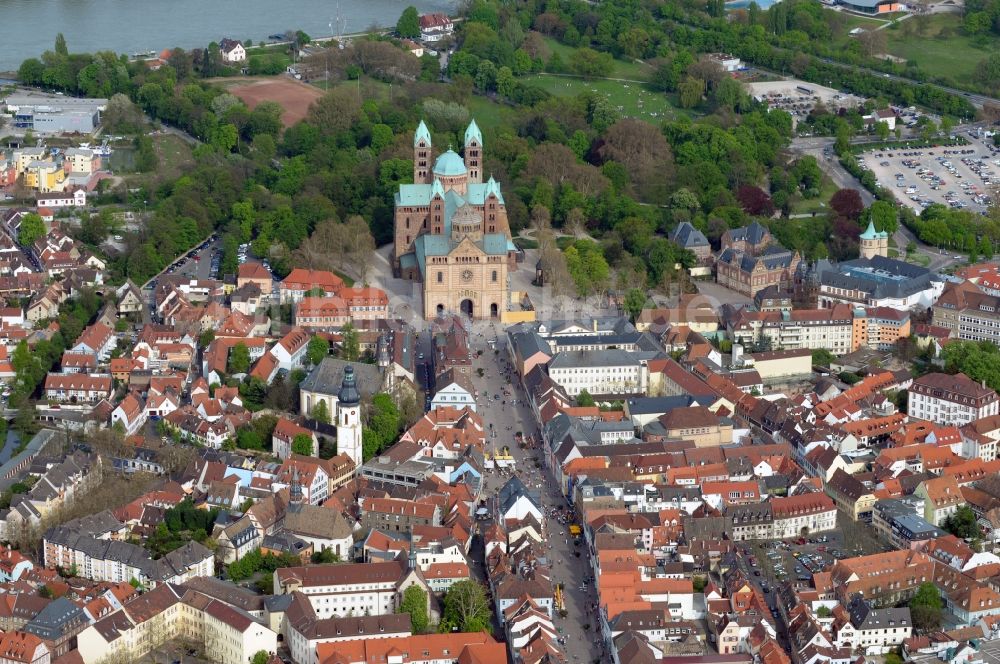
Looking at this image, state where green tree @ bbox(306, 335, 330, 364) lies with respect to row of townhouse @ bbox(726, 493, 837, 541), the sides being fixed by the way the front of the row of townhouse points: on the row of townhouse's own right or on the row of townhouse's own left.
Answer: on the row of townhouse's own right

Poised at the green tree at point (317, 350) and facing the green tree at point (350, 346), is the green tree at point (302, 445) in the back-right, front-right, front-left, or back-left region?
back-right

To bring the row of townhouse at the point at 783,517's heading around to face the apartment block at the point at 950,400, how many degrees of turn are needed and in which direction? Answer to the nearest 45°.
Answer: approximately 135° to its left

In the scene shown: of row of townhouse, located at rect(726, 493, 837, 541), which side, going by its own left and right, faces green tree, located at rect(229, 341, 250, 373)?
right

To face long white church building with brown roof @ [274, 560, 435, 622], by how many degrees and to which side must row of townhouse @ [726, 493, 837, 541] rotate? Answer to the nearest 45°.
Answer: approximately 45° to its right

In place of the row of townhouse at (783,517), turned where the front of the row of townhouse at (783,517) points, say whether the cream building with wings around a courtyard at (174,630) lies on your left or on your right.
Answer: on your right

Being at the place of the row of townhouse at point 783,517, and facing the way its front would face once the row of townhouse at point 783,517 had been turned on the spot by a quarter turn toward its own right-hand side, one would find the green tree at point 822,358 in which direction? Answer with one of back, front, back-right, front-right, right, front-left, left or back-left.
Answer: right

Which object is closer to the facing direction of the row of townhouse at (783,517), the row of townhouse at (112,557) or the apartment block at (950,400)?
the row of townhouse

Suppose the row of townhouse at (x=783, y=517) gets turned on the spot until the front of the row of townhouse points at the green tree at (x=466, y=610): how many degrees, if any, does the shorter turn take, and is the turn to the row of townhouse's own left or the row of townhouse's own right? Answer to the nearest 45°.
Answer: approximately 45° to the row of townhouse's own right

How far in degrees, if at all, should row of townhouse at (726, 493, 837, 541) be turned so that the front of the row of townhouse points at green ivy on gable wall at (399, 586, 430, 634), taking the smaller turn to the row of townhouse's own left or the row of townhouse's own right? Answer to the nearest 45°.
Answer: approximately 45° to the row of townhouse's own right

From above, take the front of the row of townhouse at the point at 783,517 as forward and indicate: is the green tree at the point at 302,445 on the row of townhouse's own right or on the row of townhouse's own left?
on the row of townhouse's own right

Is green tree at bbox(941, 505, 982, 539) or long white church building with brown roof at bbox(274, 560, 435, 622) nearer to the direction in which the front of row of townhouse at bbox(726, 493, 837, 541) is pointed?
the long white church building with brown roof

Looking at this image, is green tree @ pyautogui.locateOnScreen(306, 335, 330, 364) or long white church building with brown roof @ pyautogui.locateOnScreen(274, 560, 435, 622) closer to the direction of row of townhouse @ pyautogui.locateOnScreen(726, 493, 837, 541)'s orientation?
the long white church building with brown roof

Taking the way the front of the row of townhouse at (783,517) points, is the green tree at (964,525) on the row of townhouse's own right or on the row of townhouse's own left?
on the row of townhouse's own left

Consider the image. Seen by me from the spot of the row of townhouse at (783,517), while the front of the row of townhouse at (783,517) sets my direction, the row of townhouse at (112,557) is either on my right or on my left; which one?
on my right

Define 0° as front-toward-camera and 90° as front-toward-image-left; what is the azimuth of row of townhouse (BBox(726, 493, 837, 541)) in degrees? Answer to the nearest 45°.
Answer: approximately 0°

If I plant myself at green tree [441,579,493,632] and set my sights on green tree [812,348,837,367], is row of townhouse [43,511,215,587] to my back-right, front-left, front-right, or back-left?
back-left
